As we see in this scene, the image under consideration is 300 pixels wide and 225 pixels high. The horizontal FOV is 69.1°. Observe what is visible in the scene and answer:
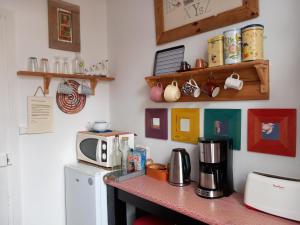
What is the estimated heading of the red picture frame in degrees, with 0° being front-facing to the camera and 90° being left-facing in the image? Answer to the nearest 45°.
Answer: approximately 45°

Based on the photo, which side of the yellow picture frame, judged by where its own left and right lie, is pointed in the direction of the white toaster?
left

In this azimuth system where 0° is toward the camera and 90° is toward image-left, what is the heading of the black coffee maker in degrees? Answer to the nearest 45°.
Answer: approximately 45°

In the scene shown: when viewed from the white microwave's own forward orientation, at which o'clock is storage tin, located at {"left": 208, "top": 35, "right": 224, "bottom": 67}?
The storage tin is roughly at 9 o'clock from the white microwave.

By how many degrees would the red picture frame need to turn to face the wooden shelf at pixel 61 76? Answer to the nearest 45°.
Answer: approximately 45° to its right

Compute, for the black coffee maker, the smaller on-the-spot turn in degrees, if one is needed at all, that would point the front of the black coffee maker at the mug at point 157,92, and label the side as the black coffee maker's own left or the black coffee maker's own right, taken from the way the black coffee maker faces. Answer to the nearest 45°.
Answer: approximately 90° to the black coffee maker's own right

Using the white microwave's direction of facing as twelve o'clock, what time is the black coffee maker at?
The black coffee maker is roughly at 9 o'clock from the white microwave.

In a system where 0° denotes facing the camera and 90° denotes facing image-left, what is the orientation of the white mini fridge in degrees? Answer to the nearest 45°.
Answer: approximately 45°
